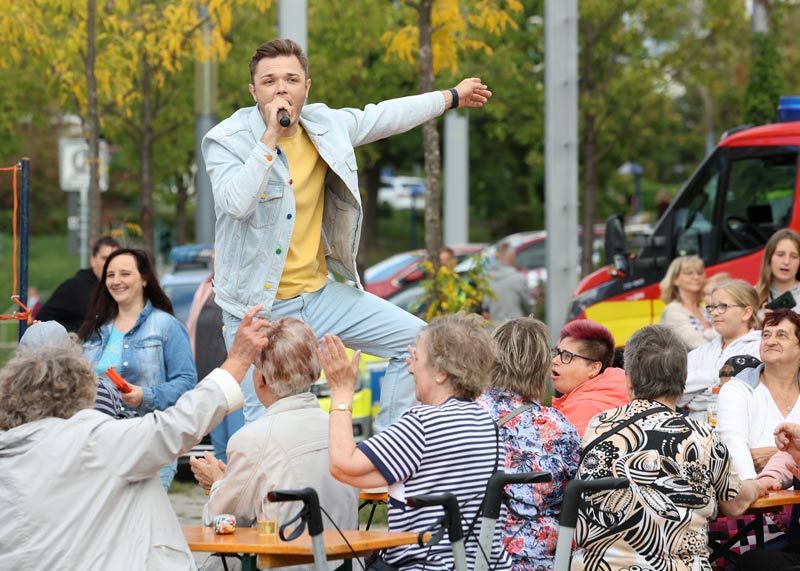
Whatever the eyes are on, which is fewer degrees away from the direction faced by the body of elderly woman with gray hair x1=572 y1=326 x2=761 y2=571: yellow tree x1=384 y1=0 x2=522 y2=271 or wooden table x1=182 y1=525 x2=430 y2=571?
the yellow tree

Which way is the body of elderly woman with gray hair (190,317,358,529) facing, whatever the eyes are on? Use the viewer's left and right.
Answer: facing away from the viewer and to the left of the viewer

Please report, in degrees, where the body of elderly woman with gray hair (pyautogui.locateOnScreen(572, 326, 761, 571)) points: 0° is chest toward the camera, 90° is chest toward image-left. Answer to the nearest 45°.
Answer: approximately 180°

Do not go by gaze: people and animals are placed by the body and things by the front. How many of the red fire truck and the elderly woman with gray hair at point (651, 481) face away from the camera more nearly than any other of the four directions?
1

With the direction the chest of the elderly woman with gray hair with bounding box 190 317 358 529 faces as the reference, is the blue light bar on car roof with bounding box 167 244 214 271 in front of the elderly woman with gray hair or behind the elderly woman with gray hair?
in front

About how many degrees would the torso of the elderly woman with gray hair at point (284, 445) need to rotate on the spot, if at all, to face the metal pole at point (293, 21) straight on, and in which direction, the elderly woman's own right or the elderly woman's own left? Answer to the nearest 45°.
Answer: approximately 45° to the elderly woman's own right

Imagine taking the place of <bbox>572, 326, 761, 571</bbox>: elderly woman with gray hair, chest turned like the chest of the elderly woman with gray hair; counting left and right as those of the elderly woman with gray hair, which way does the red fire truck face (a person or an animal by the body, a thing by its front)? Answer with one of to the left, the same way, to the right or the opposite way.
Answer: to the left

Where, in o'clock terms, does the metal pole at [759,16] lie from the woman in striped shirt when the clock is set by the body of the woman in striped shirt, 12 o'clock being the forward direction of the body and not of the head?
The metal pole is roughly at 2 o'clock from the woman in striped shirt.

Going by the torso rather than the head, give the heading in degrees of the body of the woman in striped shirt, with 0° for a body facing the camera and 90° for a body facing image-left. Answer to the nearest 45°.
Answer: approximately 135°

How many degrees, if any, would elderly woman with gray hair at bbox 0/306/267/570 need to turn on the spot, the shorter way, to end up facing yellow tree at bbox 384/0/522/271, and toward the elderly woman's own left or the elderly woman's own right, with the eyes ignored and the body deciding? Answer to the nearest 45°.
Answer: approximately 45° to the elderly woman's own left

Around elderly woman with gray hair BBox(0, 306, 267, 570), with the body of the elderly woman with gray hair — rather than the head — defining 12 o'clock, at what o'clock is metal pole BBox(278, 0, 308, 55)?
The metal pole is roughly at 11 o'clock from the elderly woman with gray hair.

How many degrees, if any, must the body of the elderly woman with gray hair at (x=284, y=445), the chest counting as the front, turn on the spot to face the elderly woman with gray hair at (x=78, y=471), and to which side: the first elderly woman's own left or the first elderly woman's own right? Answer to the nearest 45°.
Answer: approximately 90° to the first elderly woman's own left

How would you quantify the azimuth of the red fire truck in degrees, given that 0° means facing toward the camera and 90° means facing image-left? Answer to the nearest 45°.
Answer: approximately 90°

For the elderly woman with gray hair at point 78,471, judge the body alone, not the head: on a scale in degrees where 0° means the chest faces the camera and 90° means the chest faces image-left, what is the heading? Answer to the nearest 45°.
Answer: approximately 225°

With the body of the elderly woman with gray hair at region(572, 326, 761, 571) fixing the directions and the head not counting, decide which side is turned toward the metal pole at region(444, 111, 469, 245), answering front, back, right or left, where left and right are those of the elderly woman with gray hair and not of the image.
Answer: front
